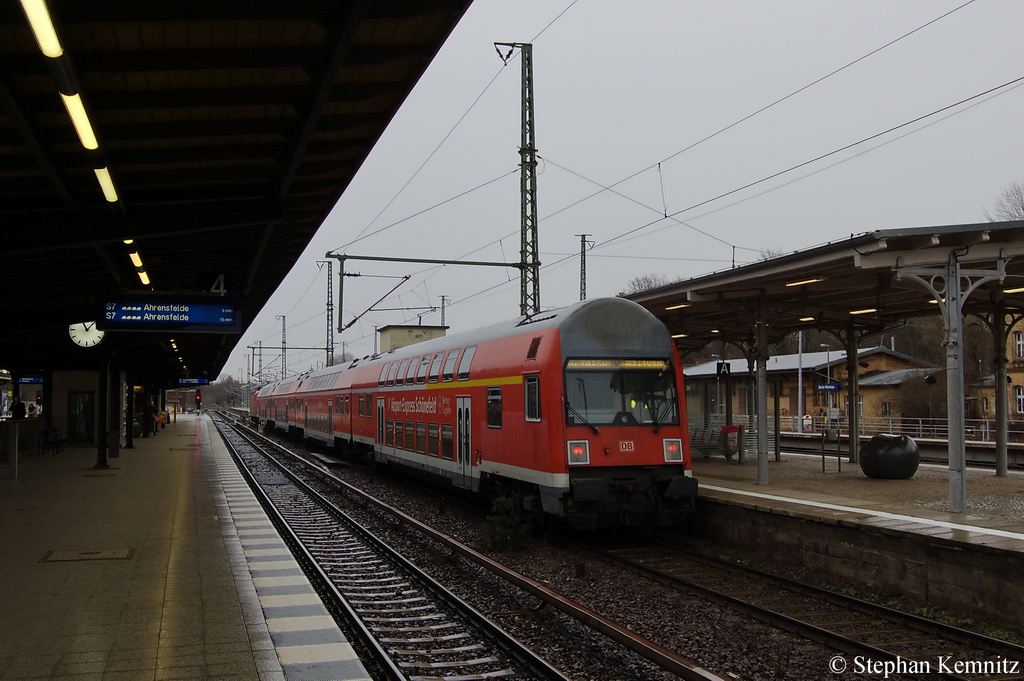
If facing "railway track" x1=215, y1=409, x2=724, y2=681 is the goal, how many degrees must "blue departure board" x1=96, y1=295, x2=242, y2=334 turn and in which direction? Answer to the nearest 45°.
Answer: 0° — it already faces it

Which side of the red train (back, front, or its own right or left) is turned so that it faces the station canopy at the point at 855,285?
left

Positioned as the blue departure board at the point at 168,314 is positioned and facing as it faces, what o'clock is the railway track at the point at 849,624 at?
The railway track is roughly at 11 o'clock from the blue departure board.

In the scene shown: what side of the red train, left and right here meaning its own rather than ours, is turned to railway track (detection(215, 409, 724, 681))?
right

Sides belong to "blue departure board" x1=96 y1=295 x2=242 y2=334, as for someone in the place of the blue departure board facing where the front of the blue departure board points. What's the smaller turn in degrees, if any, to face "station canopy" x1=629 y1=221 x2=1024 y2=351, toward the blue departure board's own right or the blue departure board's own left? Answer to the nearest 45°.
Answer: approximately 90° to the blue departure board's own left

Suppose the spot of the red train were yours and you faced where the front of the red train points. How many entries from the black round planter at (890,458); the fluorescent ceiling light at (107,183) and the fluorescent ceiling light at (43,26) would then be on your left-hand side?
1

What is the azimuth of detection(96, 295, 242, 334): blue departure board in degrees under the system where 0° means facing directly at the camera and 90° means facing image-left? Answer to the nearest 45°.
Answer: approximately 0°

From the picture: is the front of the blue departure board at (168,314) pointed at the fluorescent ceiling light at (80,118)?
yes

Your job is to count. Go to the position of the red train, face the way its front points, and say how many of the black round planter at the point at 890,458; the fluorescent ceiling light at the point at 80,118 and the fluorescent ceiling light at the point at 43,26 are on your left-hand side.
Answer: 1
